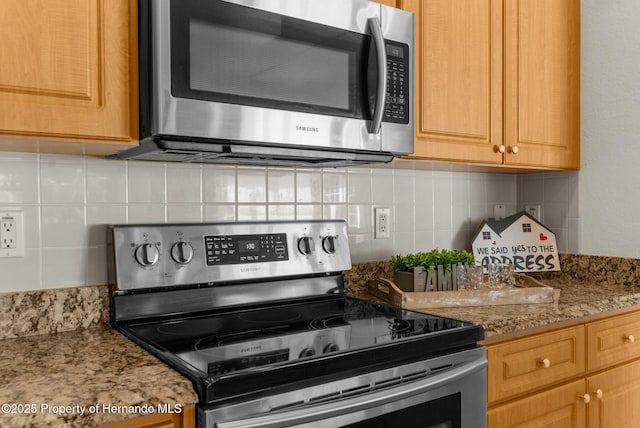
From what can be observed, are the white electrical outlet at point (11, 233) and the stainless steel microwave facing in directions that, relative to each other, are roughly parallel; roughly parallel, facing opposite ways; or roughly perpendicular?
roughly parallel

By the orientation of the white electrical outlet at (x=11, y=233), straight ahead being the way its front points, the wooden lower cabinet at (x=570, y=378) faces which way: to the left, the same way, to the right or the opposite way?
the same way

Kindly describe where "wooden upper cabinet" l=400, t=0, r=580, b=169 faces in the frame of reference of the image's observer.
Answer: facing the viewer and to the right of the viewer

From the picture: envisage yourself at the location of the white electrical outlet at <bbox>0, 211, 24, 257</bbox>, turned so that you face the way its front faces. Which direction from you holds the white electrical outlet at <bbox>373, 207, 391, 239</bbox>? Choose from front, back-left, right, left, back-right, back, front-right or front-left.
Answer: left

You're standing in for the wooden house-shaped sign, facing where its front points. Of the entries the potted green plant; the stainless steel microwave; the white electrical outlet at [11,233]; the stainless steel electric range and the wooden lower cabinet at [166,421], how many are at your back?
0

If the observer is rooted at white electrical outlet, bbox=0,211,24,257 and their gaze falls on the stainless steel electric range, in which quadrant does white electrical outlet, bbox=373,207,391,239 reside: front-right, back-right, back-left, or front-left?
front-left

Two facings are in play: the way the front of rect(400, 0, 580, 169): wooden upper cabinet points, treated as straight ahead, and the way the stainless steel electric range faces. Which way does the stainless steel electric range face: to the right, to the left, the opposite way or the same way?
the same way

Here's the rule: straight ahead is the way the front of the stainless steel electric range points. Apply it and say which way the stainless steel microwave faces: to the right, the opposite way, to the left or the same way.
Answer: the same way

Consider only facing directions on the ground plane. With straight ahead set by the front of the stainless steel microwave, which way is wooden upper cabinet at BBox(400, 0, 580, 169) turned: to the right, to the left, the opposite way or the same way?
the same way

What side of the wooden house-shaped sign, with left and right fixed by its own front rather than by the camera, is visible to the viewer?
front

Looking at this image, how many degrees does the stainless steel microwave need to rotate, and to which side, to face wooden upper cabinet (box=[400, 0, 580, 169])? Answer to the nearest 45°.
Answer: approximately 90° to its left

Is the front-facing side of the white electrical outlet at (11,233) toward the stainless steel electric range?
no

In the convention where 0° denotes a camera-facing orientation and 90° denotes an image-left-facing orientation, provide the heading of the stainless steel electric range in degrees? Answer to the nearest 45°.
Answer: approximately 315°

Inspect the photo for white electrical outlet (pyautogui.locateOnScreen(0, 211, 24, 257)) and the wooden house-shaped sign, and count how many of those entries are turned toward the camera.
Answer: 2

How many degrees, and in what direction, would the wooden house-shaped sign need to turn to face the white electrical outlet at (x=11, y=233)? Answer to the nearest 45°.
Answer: approximately 45° to its right

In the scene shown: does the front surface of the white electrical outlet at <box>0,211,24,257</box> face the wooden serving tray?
no

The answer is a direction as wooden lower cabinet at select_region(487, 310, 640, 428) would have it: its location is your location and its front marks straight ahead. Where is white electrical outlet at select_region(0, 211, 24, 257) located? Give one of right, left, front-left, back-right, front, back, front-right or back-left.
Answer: right

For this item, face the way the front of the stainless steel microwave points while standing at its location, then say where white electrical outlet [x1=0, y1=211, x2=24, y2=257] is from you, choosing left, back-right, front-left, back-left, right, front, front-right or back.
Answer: back-right
